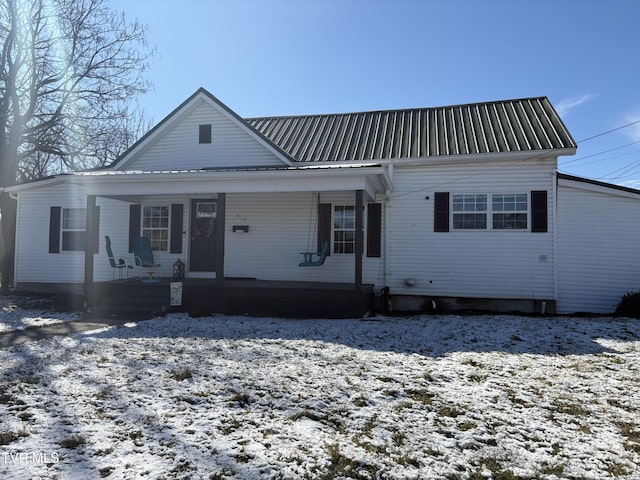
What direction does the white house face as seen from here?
toward the camera
